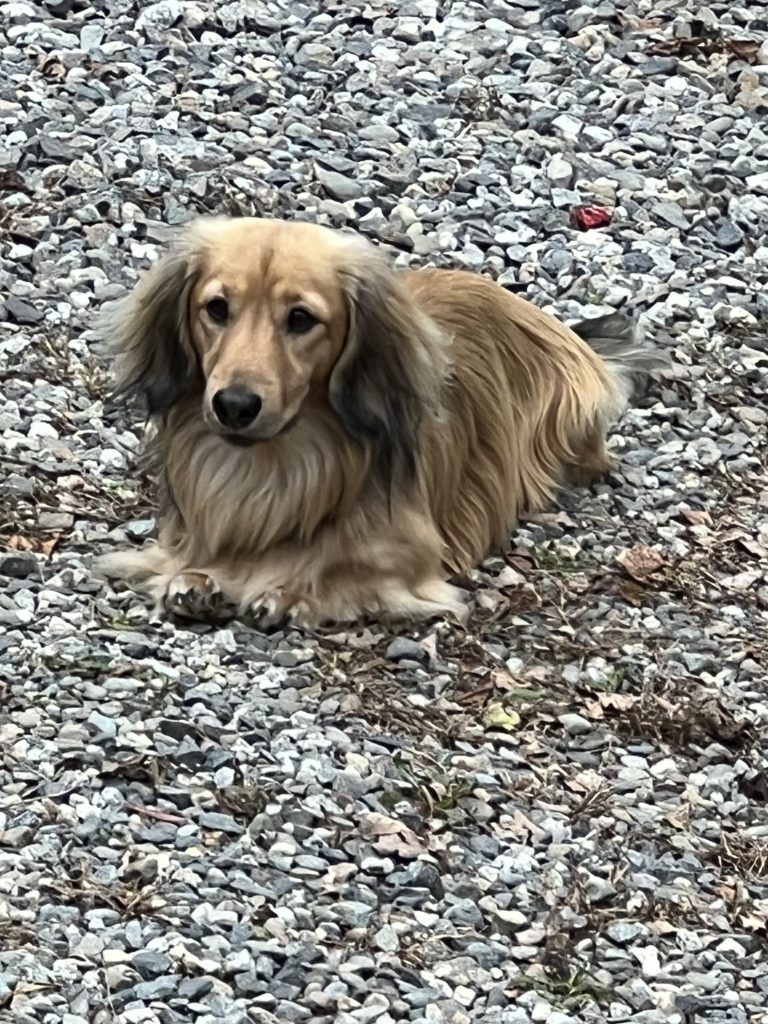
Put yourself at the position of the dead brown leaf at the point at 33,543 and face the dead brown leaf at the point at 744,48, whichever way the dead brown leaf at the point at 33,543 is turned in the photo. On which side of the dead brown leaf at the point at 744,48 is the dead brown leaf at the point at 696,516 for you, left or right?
right

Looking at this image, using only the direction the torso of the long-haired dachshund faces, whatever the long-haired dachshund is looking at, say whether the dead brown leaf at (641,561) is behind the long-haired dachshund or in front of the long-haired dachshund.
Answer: behind

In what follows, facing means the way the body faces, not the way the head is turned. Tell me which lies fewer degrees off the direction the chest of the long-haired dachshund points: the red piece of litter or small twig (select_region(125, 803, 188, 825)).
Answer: the small twig

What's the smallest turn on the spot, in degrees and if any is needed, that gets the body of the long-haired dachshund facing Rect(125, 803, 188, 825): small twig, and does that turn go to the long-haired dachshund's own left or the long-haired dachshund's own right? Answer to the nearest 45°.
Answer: approximately 45° to the long-haired dachshund's own left

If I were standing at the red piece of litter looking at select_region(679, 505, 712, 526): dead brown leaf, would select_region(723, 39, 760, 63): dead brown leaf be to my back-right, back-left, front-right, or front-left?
back-left

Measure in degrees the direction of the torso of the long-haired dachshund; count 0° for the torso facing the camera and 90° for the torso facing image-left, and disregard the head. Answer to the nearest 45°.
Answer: approximately 45°

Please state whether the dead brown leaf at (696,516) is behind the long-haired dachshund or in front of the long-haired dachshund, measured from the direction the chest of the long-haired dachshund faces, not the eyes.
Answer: behind

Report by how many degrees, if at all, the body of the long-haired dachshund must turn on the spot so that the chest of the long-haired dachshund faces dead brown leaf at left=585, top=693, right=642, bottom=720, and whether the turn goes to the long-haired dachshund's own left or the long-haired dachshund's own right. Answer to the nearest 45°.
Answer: approximately 90° to the long-haired dachshund's own left

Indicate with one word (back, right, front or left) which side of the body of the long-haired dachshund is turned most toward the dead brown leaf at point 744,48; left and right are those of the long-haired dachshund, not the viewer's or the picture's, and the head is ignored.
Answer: back

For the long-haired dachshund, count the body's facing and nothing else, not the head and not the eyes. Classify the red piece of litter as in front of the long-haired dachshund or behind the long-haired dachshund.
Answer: behind
